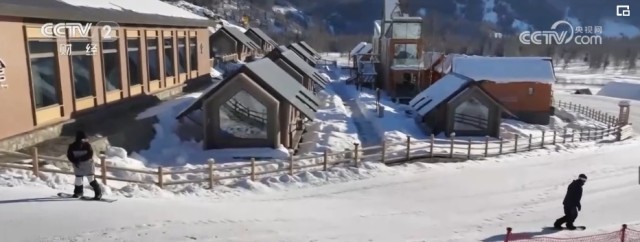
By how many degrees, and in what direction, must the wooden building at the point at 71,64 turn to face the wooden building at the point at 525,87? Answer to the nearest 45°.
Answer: approximately 45° to its left

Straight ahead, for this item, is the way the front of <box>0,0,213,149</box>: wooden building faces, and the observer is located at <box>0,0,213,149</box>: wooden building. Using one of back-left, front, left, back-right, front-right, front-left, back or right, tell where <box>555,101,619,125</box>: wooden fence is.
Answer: front-left

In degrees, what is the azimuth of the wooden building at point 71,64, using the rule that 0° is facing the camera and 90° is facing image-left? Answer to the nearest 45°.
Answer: approximately 315°

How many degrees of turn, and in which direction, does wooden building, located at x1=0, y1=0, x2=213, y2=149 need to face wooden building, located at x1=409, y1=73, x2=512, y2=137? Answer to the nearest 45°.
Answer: approximately 45° to its left
